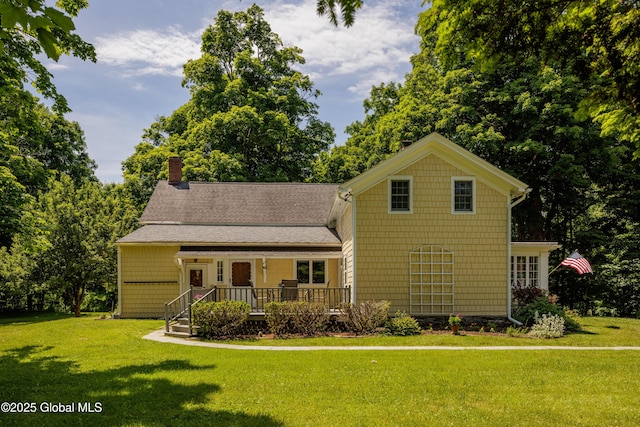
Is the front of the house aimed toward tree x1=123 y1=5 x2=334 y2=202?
no

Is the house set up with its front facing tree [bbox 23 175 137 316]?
no

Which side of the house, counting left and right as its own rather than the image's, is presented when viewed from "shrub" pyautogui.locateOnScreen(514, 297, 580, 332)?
left

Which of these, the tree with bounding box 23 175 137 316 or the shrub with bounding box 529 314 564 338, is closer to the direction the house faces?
the shrub

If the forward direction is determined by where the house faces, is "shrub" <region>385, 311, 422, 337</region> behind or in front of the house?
in front

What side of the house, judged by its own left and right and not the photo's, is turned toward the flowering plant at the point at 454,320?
front

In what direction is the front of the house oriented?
toward the camera

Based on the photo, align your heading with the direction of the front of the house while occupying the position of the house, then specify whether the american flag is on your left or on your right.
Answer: on your left
